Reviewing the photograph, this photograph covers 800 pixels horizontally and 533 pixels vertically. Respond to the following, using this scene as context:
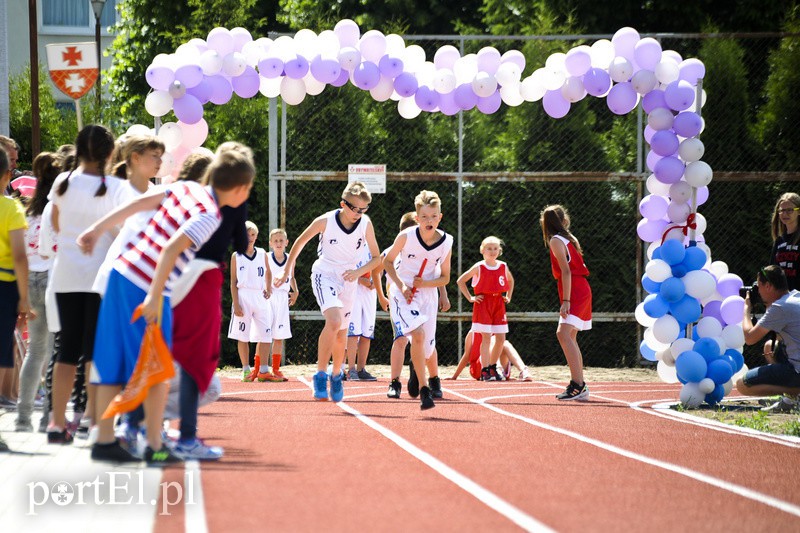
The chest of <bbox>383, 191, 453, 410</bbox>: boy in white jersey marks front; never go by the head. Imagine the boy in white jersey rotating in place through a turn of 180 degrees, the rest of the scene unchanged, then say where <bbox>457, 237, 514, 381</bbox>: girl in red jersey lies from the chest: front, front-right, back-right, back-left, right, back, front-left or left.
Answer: front

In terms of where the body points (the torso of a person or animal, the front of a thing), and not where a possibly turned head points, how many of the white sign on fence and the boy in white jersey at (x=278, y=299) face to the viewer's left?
0

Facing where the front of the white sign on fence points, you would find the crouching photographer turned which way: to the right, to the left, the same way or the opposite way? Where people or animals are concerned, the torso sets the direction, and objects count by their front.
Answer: to the right

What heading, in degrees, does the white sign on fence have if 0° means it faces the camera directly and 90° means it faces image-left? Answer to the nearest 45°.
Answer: approximately 0°

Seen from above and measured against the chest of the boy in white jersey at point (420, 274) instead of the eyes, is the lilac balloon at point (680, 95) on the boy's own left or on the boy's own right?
on the boy's own left

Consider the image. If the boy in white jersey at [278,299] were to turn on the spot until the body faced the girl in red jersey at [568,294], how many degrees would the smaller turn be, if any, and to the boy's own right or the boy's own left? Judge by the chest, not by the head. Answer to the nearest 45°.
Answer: approximately 45° to the boy's own left

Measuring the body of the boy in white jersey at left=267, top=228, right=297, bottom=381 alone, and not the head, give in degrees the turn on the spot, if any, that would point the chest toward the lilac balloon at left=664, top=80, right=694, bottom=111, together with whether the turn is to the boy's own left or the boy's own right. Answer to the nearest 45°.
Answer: approximately 45° to the boy's own left

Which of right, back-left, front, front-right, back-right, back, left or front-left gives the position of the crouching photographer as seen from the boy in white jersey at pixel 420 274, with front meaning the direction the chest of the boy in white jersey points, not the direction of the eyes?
left

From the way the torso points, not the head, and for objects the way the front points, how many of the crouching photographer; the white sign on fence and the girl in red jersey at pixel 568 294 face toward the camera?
1

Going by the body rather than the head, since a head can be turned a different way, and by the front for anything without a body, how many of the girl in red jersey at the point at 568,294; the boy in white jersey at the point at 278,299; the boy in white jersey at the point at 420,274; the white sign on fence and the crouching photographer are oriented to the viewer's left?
2

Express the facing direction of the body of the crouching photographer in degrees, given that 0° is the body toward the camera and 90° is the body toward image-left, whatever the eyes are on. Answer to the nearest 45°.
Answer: approximately 90°
